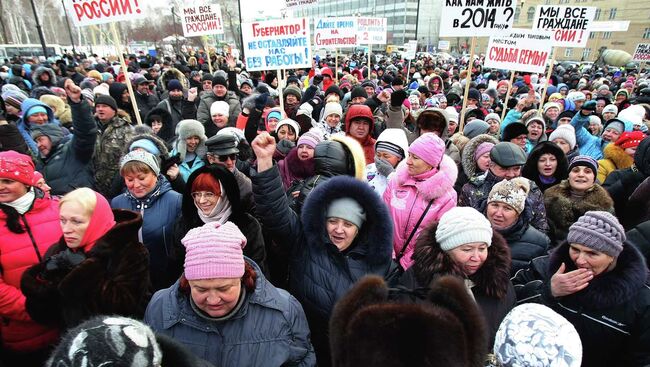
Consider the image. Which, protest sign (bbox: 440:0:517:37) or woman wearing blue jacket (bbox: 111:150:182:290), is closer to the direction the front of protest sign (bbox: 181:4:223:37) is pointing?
the woman wearing blue jacket

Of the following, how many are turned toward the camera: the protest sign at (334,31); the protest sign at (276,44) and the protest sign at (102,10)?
3

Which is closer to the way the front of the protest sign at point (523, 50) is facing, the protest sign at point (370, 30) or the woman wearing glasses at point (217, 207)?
the woman wearing glasses

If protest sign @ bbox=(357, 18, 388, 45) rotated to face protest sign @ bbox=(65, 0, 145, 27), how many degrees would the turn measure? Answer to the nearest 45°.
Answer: approximately 45° to its right

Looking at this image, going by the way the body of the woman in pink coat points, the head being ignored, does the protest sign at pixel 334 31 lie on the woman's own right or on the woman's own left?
on the woman's own right

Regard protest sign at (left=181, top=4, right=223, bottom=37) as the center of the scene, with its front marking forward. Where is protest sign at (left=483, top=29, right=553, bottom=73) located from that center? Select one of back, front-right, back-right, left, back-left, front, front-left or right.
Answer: front-left

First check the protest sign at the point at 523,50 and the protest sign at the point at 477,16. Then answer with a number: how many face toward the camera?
2

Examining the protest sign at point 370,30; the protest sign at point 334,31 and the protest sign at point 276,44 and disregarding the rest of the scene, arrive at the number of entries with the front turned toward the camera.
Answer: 3

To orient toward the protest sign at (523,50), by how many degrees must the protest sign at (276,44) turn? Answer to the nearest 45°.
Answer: approximately 90° to its left

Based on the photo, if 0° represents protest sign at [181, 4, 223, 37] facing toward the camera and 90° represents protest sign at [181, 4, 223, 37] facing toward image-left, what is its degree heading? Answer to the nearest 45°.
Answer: approximately 0°

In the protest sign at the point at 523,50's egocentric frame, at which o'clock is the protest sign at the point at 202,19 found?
the protest sign at the point at 202,19 is roughly at 3 o'clock from the protest sign at the point at 523,50.

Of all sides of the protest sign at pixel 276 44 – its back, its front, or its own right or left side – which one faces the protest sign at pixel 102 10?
right
